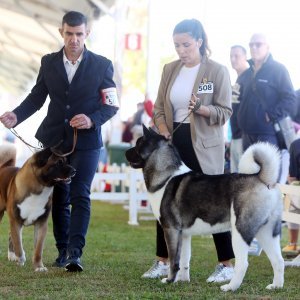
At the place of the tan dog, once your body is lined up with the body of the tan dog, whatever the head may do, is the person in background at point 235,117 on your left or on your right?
on your left

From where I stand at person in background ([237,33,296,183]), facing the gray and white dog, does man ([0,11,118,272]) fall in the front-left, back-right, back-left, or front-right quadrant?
front-right

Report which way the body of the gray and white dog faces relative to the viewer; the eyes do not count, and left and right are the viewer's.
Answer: facing to the left of the viewer

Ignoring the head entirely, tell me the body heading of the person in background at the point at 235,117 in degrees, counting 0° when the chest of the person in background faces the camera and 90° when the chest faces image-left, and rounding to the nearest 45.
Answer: approximately 45°

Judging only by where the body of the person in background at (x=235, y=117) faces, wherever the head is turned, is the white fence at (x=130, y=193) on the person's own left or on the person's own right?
on the person's own right

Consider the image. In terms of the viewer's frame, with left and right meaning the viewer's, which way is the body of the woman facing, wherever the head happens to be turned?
facing the viewer and to the left of the viewer

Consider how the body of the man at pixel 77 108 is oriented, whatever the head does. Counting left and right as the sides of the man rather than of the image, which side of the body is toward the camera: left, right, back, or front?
front

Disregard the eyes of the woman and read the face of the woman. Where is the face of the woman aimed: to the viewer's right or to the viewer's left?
to the viewer's left
